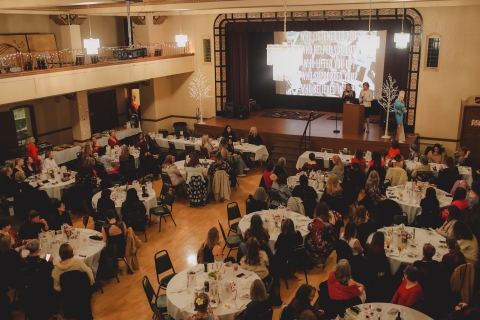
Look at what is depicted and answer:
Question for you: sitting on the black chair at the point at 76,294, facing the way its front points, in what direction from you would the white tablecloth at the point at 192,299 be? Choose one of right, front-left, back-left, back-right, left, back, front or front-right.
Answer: back-right

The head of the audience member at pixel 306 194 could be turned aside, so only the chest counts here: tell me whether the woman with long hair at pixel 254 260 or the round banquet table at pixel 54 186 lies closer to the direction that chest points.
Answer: the round banquet table

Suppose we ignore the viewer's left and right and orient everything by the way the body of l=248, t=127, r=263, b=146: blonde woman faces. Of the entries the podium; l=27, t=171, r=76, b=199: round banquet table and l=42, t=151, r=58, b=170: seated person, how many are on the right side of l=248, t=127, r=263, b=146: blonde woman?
1

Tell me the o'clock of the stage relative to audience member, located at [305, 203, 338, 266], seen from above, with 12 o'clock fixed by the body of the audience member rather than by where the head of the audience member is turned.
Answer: The stage is roughly at 12 o'clock from the audience member.

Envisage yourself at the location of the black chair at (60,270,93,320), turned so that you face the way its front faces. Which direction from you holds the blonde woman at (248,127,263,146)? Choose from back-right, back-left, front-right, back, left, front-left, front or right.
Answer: front-right

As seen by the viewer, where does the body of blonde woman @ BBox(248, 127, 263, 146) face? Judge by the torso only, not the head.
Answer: away from the camera

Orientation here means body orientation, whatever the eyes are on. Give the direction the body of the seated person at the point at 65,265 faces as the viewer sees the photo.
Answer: away from the camera

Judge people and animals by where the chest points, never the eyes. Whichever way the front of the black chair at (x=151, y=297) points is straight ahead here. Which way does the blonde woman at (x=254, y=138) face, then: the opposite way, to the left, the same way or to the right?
to the right

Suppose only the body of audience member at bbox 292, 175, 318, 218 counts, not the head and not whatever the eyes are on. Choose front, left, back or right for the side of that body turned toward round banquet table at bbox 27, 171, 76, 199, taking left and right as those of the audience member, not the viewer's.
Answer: left

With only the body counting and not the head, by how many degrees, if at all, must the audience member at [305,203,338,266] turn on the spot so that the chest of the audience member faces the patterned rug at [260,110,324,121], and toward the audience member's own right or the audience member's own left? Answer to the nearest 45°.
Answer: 0° — they already face it

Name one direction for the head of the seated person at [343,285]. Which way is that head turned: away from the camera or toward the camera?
away from the camera

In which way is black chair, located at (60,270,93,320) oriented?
away from the camera
